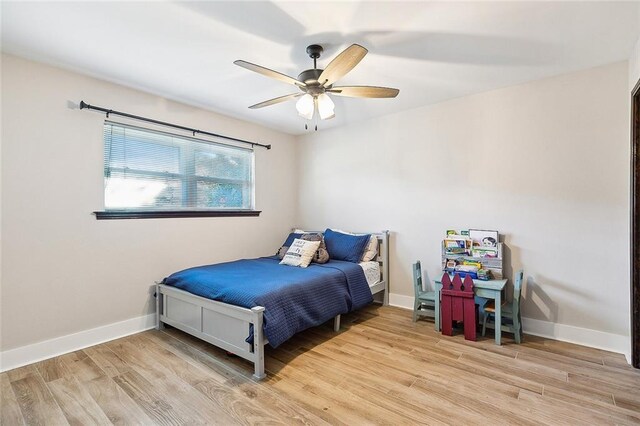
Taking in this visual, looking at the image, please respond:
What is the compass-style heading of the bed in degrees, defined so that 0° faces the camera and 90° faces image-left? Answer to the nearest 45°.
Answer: approximately 45°

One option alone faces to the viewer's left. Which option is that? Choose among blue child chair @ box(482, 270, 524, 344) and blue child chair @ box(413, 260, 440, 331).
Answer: blue child chair @ box(482, 270, 524, 344)

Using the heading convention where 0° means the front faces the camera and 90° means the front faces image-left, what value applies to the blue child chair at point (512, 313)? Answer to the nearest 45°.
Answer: approximately 90°

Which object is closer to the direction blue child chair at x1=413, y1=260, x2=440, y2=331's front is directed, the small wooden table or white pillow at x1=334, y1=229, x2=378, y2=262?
the small wooden table

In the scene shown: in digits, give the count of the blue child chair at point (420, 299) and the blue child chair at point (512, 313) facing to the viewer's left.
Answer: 1

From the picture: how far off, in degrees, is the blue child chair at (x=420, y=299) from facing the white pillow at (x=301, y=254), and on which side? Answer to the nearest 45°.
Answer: approximately 135° to its right

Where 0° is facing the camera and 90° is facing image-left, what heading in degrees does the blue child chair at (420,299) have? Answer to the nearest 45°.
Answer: approximately 315°

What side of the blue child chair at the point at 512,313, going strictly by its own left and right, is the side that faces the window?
front

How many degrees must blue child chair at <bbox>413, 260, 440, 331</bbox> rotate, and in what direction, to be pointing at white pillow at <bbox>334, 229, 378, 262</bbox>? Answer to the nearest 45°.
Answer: approximately 180°

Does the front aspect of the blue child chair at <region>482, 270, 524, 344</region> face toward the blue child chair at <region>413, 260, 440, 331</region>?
yes
